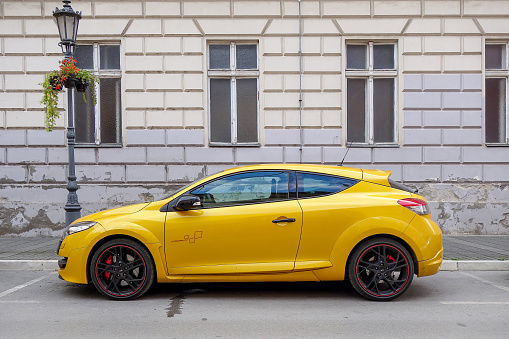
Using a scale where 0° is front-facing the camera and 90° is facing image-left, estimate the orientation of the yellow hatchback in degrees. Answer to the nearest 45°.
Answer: approximately 90°

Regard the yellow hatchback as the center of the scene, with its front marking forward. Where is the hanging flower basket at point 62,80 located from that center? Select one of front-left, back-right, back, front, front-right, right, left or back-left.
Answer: front-right

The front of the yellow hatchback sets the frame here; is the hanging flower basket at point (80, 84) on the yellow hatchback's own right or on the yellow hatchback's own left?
on the yellow hatchback's own right
